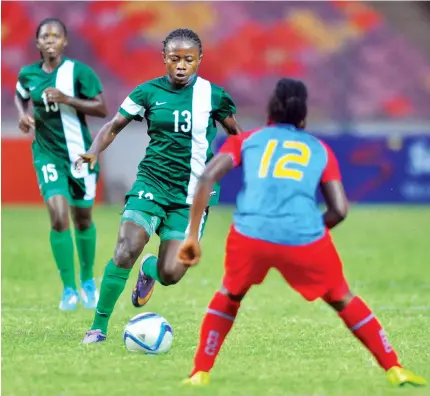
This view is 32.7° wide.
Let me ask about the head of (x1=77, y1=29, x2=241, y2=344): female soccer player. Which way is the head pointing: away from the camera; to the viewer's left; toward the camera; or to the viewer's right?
toward the camera

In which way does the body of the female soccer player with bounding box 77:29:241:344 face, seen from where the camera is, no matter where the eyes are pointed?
toward the camera

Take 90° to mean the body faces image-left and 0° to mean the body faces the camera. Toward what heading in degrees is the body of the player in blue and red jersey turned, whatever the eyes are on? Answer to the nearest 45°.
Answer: approximately 180°

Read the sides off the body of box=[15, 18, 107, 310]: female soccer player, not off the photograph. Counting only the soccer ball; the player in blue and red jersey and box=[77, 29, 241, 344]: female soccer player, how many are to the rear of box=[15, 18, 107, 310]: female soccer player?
0

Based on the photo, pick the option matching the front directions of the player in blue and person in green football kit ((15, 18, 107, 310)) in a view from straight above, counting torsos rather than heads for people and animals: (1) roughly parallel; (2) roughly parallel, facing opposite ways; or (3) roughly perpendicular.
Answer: roughly parallel, facing opposite ways

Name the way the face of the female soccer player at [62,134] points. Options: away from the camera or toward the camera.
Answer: toward the camera

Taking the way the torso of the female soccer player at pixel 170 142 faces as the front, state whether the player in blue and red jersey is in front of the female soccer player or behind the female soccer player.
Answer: in front

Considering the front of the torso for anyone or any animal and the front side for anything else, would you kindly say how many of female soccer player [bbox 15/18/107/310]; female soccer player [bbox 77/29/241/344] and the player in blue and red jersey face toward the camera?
2

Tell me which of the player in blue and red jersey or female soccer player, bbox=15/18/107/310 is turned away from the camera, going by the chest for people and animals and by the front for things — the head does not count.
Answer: the player in blue and red jersey

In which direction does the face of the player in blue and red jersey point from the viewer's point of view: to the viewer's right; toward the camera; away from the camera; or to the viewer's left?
away from the camera

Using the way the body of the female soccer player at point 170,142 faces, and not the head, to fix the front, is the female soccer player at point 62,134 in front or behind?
behind

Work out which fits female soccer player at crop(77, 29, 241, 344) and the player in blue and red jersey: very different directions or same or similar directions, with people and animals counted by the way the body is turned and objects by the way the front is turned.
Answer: very different directions

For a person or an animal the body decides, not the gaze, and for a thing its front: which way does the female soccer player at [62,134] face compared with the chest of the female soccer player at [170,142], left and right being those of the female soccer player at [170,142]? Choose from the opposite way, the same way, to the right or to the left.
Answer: the same way

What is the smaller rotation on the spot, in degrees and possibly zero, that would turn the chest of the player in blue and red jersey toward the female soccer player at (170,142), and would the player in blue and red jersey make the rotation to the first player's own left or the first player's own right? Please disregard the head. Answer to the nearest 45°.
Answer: approximately 45° to the first player's own left
